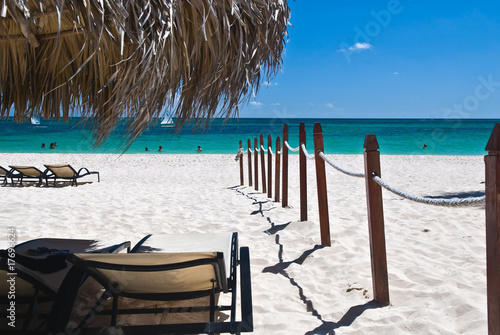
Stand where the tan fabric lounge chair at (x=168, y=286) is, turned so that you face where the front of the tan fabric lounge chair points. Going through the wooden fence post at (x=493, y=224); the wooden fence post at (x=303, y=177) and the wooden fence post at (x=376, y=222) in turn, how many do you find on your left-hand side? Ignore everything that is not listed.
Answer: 0

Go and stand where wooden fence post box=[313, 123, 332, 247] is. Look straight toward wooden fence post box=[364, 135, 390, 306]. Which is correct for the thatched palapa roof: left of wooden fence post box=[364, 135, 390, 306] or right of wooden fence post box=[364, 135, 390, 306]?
right

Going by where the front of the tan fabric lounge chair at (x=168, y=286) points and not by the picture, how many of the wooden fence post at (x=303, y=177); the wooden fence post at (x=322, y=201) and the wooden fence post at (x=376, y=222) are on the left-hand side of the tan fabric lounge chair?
0

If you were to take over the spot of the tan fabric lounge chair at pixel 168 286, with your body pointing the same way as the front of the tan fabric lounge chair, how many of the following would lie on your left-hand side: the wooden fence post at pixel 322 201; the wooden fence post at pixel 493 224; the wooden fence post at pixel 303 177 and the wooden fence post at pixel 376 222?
0

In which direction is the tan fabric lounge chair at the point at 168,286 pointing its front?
away from the camera

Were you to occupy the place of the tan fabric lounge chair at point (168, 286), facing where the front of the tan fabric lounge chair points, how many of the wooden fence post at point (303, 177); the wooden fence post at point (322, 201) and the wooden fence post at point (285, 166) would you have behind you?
0

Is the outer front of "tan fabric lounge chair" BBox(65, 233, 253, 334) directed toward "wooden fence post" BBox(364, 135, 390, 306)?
no

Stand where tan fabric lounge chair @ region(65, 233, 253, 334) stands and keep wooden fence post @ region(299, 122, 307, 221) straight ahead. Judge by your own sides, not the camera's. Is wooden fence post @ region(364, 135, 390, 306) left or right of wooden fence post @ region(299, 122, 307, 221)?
right

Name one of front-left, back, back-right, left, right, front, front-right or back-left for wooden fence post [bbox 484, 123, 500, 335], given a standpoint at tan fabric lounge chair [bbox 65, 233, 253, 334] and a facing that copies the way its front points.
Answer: back-right

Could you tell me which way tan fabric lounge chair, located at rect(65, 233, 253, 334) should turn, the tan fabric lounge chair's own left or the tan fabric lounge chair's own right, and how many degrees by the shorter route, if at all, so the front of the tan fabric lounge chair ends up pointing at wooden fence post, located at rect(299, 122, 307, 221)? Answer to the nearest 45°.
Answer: approximately 45° to the tan fabric lounge chair's own right

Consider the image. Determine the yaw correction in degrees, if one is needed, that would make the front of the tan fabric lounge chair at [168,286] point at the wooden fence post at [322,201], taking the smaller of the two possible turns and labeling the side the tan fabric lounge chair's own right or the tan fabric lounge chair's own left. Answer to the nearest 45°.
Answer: approximately 45° to the tan fabric lounge chair's own right

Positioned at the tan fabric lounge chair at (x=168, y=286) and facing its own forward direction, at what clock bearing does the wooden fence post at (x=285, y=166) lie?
The wooden fence post is roughly at 1 o'clock from the tan fabric lounge chair.
